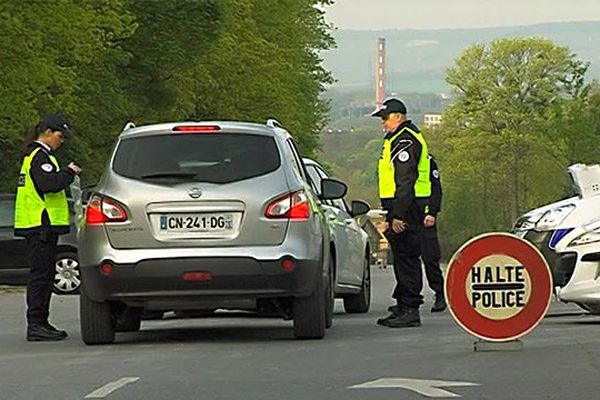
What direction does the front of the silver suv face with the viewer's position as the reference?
facing away from the viewer

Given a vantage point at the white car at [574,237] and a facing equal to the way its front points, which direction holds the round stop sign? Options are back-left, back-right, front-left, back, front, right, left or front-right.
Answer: front-left

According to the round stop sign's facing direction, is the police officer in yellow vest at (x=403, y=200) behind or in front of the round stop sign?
behind

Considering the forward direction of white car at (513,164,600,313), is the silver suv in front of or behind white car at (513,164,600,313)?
in front

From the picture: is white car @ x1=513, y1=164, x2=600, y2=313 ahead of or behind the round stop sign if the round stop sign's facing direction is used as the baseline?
behind

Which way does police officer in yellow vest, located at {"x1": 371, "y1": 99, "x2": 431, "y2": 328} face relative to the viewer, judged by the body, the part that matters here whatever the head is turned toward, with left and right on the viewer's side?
facing to the left of the viewer

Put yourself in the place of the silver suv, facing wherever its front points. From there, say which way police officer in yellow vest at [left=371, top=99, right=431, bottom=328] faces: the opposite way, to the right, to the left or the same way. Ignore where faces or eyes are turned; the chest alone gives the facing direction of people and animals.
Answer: to the left

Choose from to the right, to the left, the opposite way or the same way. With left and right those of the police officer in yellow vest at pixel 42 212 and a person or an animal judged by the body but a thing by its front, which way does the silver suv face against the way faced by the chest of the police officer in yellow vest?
to the left

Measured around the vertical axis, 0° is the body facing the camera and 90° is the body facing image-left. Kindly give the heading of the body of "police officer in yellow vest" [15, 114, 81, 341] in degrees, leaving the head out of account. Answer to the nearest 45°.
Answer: approximately 270°

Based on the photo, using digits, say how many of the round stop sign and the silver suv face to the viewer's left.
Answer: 0

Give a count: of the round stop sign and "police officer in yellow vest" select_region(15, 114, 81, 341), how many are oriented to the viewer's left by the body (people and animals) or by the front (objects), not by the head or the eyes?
0

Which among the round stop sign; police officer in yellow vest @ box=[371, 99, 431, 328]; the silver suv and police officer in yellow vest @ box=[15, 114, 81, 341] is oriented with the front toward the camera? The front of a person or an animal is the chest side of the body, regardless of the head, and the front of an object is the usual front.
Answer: the round stop sign

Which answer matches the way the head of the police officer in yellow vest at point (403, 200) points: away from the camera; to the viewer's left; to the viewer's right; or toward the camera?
to the viewer's left

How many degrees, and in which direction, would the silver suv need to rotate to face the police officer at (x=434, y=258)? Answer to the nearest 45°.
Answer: approximately 45° to its right
